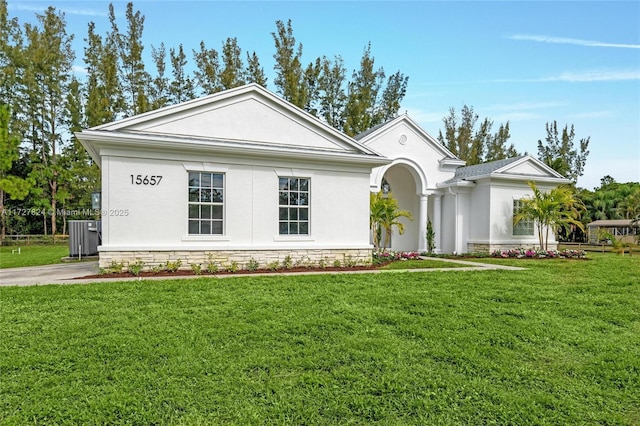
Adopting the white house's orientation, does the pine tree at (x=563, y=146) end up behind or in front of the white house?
behind

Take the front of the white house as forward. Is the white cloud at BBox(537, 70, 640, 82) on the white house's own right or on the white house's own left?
on the white house's own left

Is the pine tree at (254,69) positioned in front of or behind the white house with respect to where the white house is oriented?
behind

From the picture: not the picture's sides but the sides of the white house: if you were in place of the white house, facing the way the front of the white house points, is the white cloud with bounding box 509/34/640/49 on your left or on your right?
on your left

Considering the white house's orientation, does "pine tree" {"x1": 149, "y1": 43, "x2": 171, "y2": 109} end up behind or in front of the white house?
behind

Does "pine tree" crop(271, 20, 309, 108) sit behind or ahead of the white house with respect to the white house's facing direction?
behind

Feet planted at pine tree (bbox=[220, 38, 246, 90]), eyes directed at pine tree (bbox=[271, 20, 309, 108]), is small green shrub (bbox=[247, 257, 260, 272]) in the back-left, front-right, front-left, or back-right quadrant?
front-right

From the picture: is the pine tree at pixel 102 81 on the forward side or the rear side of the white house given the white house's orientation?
on the rear side

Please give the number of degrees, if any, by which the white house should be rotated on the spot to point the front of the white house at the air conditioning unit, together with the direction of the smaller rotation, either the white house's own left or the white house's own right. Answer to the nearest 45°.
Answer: approximately 135° to the white house's own right

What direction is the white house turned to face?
toward the camera

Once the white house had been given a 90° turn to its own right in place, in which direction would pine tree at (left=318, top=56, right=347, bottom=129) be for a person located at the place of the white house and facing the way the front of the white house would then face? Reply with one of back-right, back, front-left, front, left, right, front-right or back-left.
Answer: right

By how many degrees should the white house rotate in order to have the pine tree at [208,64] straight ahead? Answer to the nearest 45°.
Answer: approximately 180°
